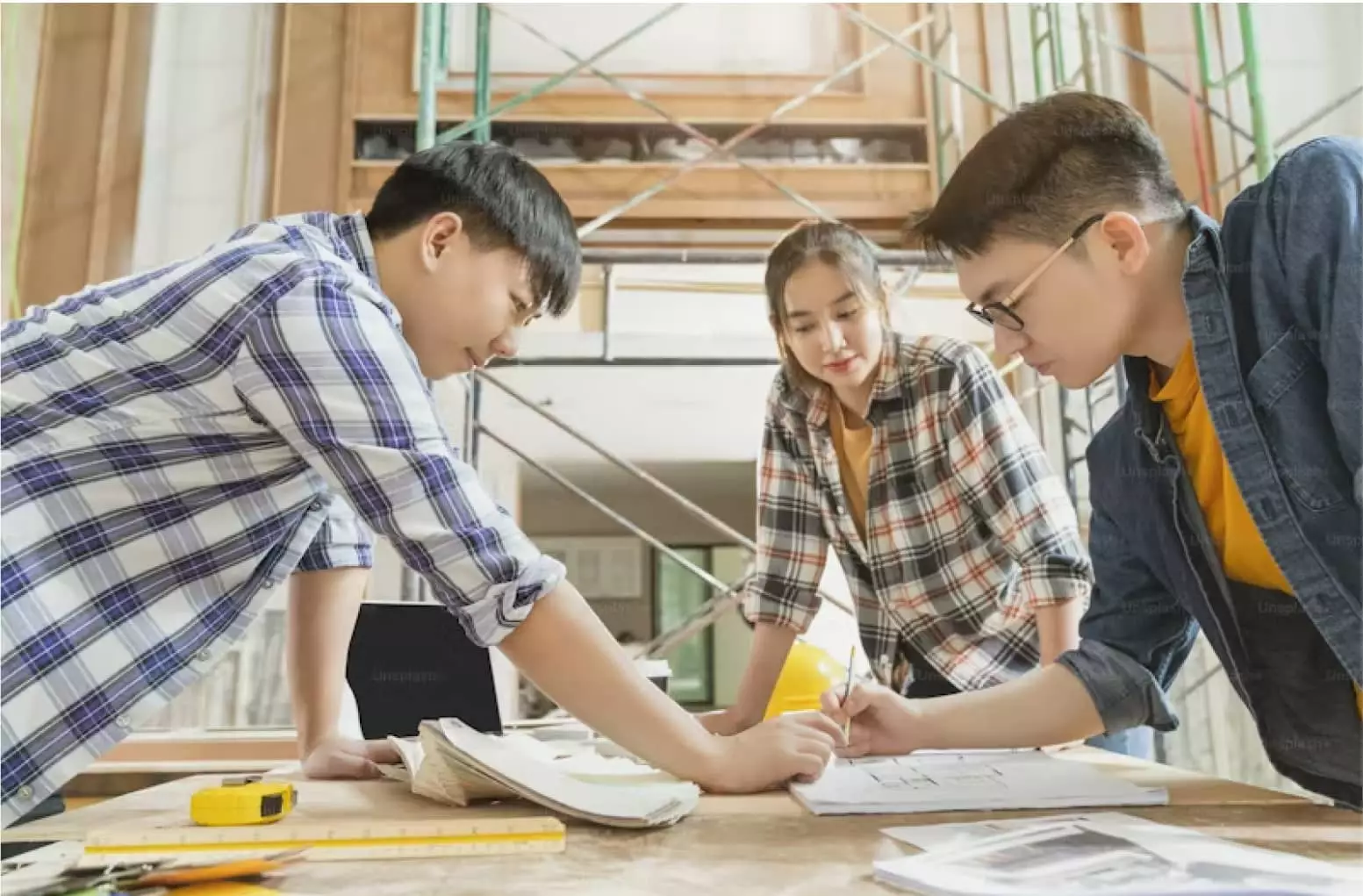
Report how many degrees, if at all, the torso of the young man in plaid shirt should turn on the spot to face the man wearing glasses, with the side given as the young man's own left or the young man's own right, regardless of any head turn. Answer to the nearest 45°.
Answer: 0° — they already face them

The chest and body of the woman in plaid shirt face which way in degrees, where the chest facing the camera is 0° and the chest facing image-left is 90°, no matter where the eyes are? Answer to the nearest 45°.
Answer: approximately 45°

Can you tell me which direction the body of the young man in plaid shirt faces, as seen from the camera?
to the viewer's right

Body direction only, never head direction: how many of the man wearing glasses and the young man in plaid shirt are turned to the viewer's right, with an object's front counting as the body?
1

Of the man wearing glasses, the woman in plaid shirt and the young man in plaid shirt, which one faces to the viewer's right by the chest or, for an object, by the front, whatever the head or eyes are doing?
the young man in plaid shirt

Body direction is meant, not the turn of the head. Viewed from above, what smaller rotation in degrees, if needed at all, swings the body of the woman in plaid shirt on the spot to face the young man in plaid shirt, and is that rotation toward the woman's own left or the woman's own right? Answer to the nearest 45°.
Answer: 0° — they already face them

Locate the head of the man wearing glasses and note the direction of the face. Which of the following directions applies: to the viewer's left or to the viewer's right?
to the viewer's left

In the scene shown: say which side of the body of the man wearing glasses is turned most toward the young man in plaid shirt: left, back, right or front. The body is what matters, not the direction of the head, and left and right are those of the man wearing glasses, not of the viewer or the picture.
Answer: front
